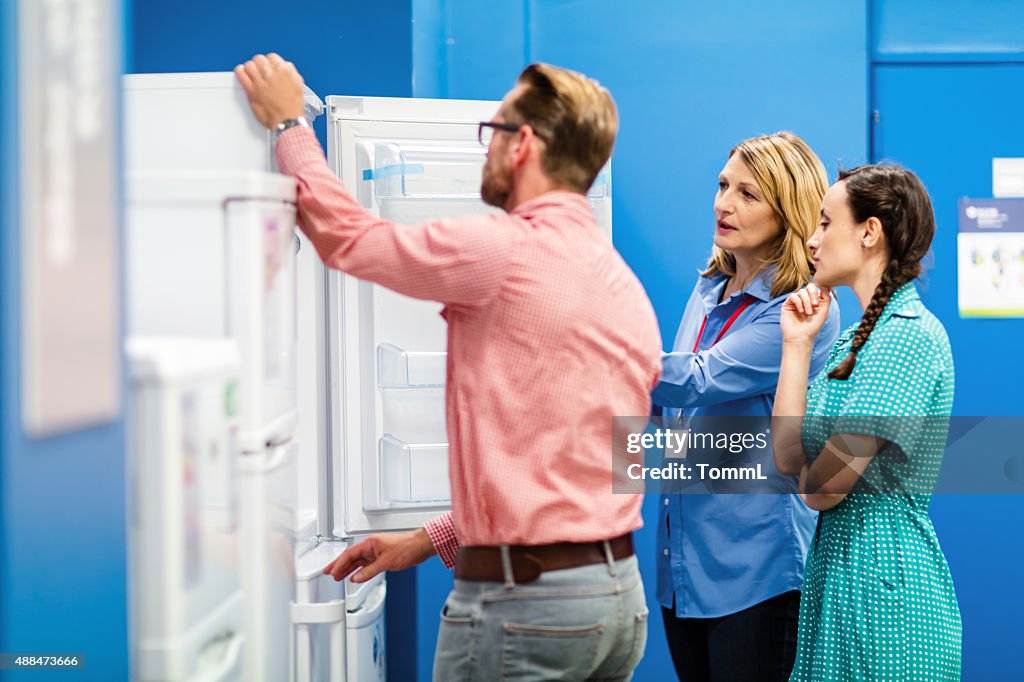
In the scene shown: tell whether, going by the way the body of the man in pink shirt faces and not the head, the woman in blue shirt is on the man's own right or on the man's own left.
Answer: on the man's own right

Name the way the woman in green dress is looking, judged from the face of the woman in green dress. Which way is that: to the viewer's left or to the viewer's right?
to the viewer's left

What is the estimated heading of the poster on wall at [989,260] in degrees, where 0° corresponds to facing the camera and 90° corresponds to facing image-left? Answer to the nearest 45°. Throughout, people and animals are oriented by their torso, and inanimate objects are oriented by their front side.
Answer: approximately 0°

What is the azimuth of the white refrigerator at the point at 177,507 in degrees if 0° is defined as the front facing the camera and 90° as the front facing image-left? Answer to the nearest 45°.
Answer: approximately 315°

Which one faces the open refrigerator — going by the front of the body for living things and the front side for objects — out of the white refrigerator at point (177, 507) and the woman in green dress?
the woman in green dress

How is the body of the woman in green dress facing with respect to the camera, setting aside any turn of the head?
to the viewer's left

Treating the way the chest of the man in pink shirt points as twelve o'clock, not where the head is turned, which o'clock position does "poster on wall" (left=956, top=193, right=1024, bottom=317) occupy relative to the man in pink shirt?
The poster on wall is roughly at 3 o'clock from the man in pink shirt.

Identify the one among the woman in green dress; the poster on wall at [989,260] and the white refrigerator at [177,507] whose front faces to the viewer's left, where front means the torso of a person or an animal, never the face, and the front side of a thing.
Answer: the woman in green dress

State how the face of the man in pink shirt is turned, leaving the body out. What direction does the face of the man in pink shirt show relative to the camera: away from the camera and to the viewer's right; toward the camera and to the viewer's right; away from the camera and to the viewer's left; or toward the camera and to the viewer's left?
away from the camera and to the viewer's left

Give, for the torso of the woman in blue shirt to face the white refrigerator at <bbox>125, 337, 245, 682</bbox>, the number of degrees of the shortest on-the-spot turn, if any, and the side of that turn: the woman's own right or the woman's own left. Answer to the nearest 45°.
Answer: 0° — they already face it

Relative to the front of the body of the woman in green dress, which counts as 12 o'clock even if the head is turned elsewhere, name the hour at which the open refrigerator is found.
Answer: The open refrigerator is roughly at 12 o'clock from the woman in green dress.

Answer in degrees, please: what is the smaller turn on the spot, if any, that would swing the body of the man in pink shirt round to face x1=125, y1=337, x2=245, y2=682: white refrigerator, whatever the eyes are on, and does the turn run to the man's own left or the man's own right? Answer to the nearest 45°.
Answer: approximately 45° to the man's own left

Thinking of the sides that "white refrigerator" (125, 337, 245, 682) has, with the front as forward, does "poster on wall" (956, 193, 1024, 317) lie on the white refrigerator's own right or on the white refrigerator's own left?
on the white refrigerator's own left

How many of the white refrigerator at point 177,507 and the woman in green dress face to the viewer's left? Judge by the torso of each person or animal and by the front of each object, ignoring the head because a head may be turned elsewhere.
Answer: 1
